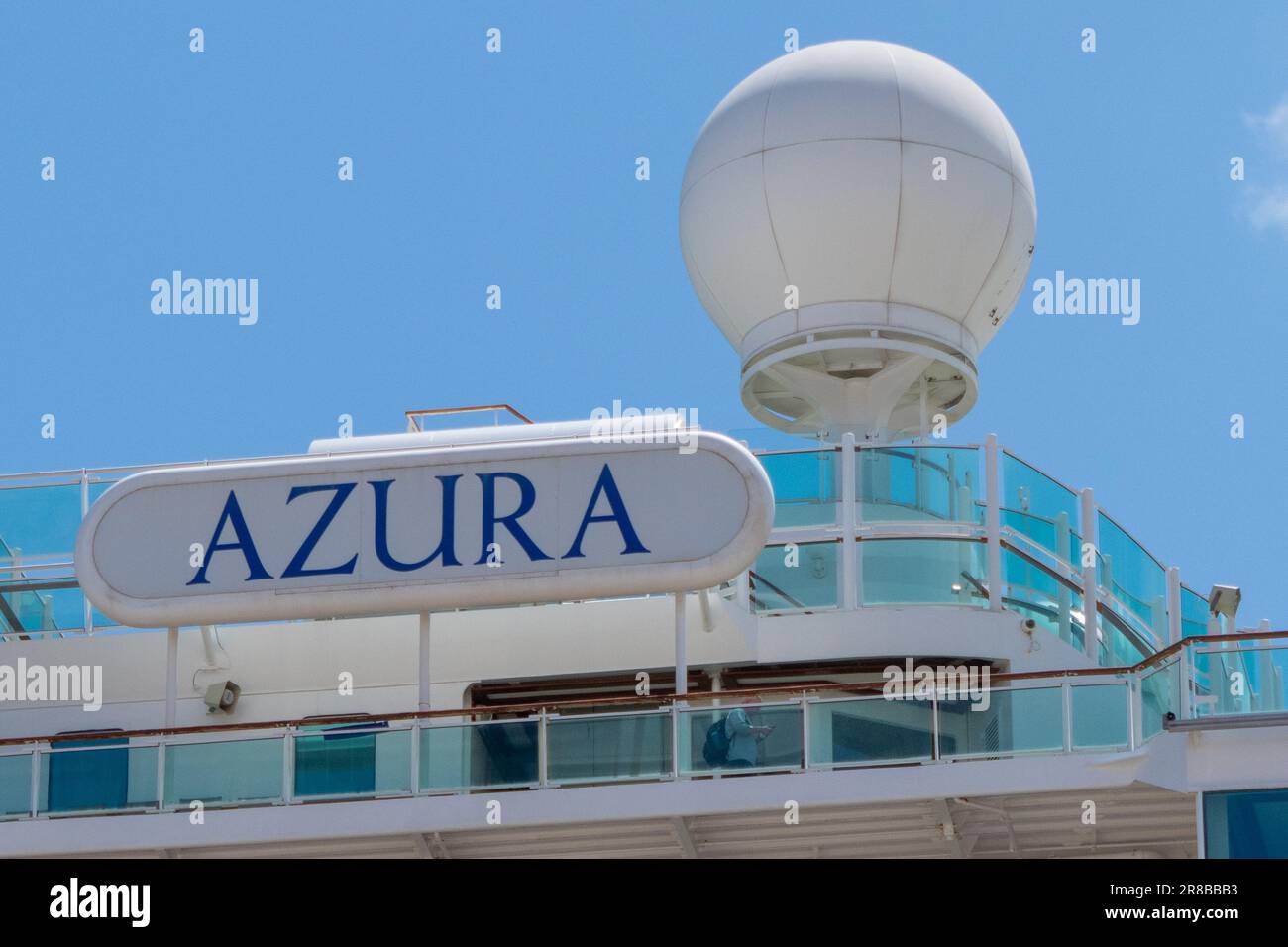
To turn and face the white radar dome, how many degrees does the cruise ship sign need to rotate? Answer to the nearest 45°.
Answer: approximately 135° to its left

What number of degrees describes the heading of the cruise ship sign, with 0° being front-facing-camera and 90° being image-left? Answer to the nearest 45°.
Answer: approximately 0°
